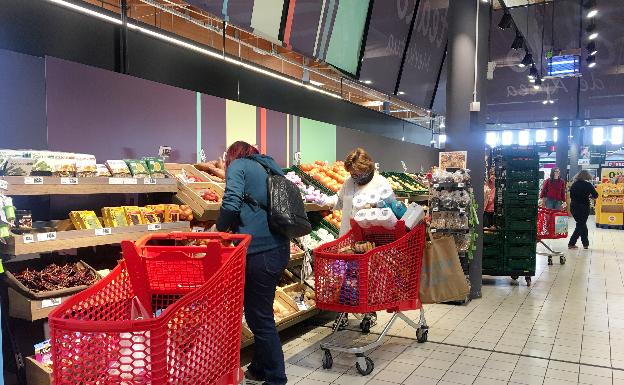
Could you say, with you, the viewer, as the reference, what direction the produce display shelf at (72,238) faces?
facing the viewer and to the right of the viewer

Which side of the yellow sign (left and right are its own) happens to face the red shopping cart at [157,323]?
front

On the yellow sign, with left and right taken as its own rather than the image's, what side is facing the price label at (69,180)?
front

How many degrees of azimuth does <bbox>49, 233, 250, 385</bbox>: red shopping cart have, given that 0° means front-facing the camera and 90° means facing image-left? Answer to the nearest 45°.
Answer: approximately 45°

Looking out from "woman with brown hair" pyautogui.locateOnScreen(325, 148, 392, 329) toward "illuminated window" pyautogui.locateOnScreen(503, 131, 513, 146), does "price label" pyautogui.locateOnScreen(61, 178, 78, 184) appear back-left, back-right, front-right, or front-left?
back-left

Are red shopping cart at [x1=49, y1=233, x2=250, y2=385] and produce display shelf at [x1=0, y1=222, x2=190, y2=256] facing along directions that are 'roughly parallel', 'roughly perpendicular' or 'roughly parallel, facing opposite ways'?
roughly perpendicular

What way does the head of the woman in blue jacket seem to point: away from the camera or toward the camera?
away from the camera

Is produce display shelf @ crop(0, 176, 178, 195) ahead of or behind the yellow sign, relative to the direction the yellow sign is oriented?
ahead

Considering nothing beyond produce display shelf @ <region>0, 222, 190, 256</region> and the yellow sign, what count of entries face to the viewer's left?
0
